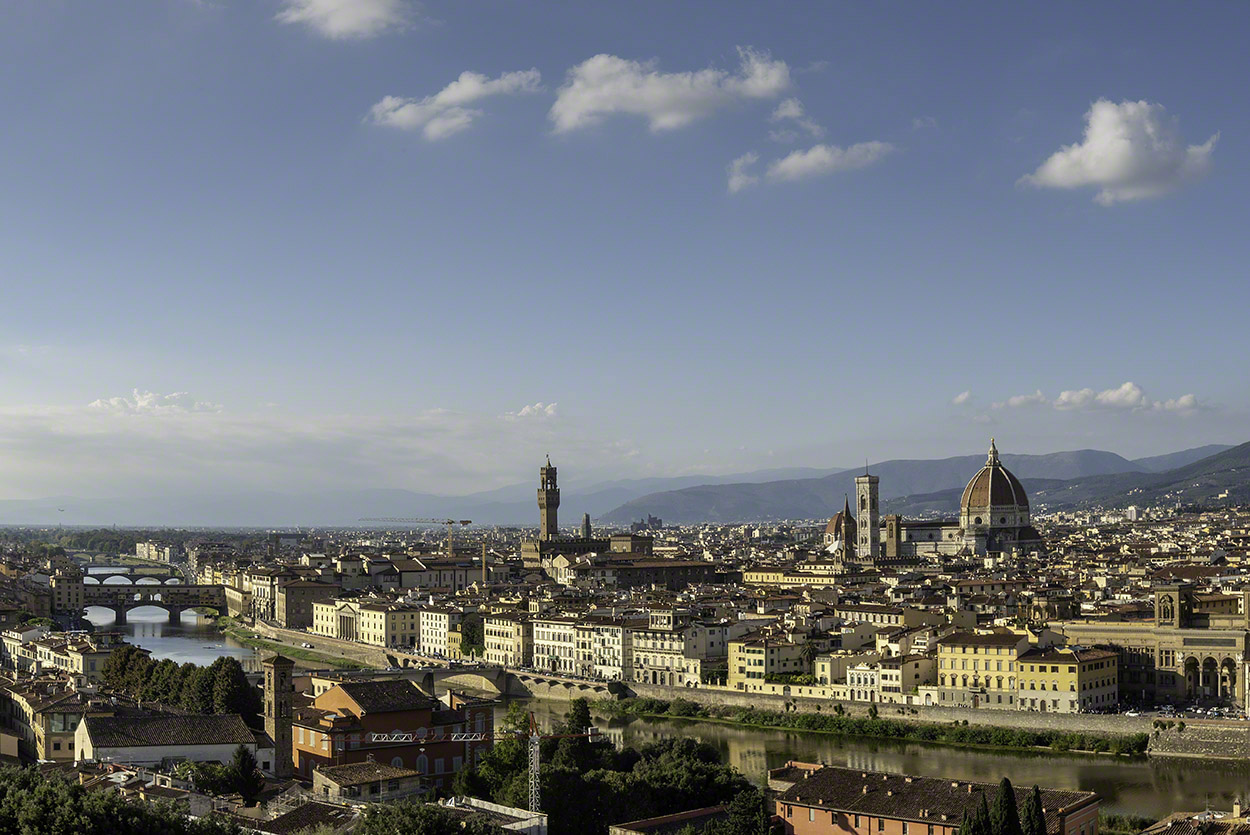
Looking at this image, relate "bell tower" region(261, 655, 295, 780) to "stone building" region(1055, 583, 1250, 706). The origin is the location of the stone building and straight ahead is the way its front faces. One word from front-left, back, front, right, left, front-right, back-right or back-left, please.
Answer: front-right

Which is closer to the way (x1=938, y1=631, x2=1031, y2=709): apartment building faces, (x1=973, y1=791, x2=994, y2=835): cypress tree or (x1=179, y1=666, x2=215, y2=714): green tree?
the cypress tree

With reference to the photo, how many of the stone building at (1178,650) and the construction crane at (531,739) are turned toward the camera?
1

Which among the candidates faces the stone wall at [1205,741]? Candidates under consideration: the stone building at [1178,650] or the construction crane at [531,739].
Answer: the stone building

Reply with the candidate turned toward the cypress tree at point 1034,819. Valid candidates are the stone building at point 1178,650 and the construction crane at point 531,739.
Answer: the stone building

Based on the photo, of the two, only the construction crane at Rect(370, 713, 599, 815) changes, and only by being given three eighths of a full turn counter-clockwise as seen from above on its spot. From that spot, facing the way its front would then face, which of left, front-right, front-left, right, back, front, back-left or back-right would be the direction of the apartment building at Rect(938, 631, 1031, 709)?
left

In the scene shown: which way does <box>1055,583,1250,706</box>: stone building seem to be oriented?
toward the camera

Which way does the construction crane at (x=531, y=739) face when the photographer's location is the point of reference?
facing to the left of the viewer

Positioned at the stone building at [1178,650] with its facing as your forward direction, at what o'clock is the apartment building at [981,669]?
The apartment building is roughly at 2 o'clock from the stone building.

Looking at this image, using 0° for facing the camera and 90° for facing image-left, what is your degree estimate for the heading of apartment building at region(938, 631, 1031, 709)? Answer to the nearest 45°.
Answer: approximately 0°

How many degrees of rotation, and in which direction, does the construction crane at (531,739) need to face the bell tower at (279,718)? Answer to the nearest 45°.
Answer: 0° — it already faces it

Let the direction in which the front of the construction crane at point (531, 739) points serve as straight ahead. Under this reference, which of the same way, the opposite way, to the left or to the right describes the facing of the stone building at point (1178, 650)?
to the left

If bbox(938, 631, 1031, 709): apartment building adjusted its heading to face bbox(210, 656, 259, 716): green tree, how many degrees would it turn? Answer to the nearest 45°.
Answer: approximately 45° to its right

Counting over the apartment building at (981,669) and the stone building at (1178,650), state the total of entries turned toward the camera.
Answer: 2

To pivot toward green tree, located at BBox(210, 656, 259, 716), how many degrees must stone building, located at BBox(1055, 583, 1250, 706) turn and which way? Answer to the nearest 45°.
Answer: approximately 45° to its right

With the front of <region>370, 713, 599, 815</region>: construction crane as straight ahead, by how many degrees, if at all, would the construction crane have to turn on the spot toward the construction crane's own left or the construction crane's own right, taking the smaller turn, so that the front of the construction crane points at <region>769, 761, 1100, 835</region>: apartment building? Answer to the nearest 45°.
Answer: approximately 135° to the construction crane's own left

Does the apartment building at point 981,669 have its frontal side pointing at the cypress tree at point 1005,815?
yes

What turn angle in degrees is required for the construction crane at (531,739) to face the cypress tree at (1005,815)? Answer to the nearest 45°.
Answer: approximately 135° to its left
